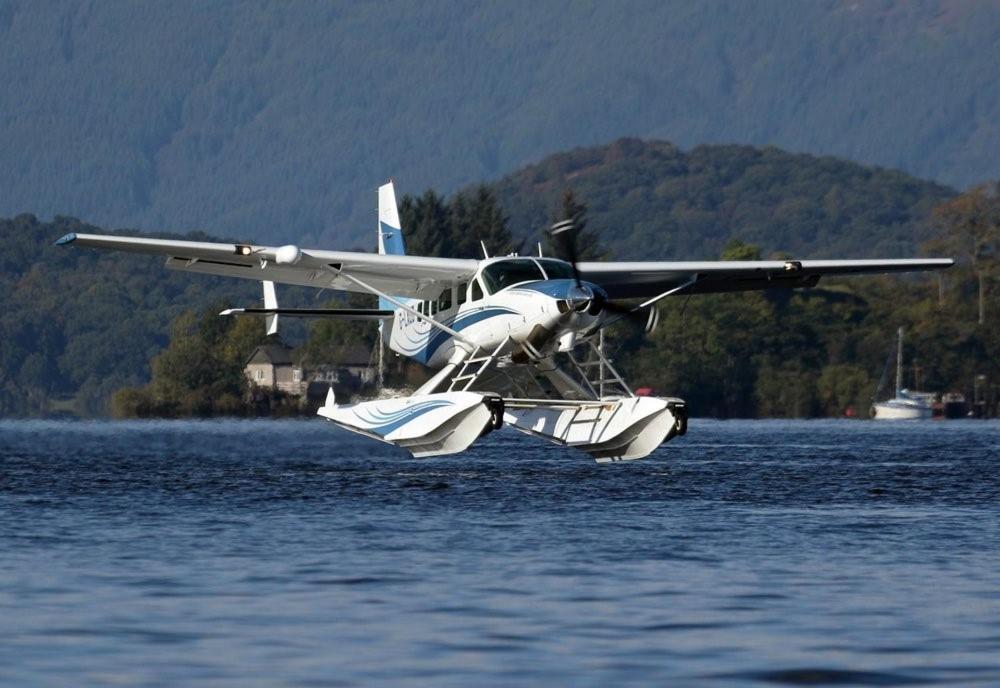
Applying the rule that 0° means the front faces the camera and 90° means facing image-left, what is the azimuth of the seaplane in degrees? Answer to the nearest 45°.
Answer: approximately 315°
